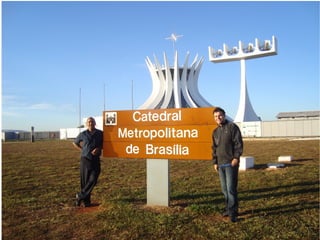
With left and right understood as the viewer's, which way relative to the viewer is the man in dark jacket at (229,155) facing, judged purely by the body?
facing the viewer and to the left of the viewer

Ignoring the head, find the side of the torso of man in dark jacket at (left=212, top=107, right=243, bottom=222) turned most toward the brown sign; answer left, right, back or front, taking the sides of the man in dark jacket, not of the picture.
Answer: right
